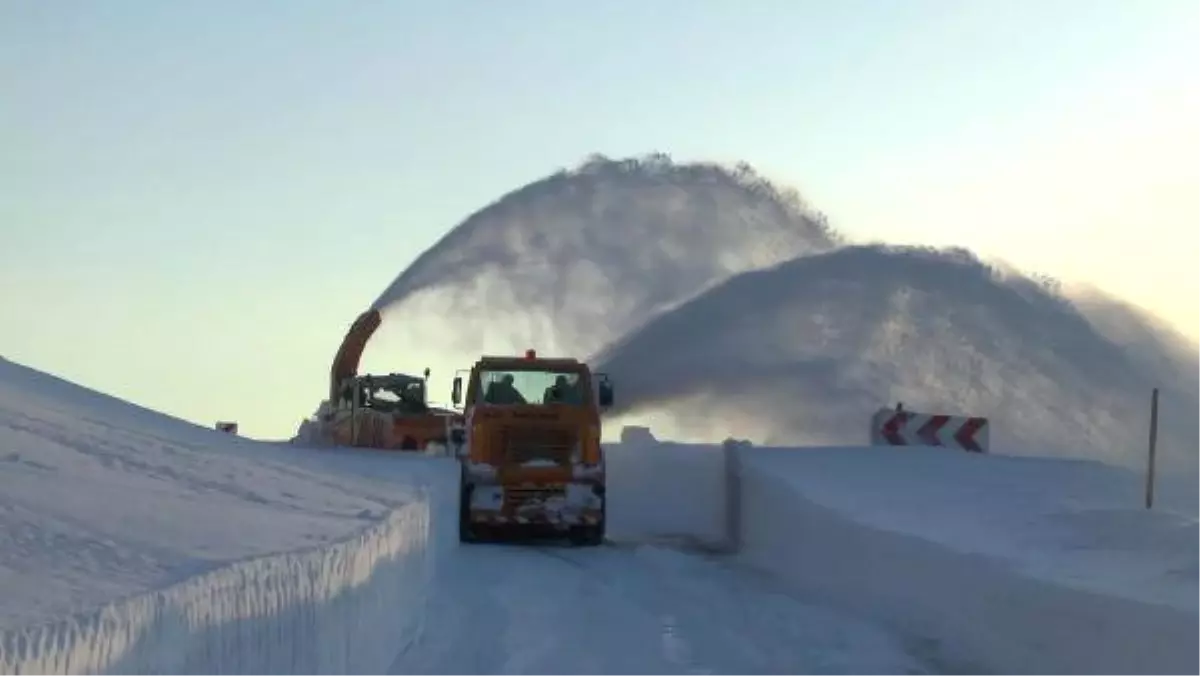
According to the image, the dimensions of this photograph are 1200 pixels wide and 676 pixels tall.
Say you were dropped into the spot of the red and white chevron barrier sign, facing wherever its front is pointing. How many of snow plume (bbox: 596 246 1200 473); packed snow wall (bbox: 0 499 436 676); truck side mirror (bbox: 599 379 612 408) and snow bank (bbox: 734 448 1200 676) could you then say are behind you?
1

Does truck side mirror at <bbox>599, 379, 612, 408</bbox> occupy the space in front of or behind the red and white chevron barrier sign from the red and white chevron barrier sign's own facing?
in front

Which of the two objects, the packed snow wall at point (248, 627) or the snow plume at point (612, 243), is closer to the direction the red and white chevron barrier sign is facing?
the packed snow wall

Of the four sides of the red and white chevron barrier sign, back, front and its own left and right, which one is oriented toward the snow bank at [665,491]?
right

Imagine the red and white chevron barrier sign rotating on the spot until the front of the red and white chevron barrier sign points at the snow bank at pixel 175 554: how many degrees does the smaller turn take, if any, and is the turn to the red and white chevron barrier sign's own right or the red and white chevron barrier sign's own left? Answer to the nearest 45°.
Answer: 0° — it already faces it

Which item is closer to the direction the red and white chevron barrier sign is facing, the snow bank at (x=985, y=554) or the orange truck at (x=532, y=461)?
the snow bank

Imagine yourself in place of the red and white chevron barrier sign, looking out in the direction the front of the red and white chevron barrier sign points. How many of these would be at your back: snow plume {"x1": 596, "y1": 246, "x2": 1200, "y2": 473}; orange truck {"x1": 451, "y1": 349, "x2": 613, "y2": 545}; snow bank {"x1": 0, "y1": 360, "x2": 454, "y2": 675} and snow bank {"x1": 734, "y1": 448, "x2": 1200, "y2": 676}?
1

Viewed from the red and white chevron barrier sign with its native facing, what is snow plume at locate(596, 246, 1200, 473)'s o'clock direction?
The snow plume is roughly at 6 o'clock from the red and white chevron barrier sign.

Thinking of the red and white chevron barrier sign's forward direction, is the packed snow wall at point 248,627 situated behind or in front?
in front

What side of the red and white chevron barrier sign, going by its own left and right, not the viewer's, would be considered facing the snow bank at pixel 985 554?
front

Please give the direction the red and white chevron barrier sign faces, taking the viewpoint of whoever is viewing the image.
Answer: facing the viewer

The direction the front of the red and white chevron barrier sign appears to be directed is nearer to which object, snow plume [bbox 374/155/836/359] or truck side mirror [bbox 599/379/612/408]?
the truck side mirror
